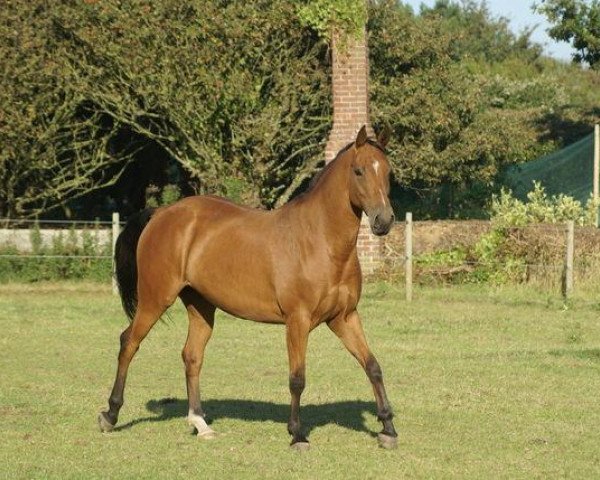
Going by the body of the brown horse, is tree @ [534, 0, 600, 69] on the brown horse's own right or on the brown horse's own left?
on the brown horse's own left

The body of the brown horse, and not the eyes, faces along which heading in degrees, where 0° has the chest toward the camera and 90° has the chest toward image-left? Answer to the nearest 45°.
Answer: approximately 315°

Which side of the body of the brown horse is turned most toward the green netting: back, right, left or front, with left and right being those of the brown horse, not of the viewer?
left

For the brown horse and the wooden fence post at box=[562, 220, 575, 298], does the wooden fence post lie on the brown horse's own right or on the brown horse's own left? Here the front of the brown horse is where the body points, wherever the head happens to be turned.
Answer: on the brown horse's own left
